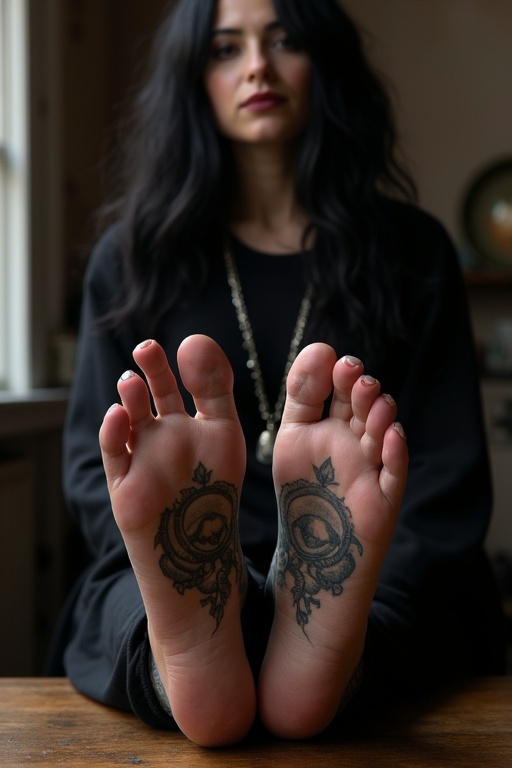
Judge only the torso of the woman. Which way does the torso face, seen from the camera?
toward the camera
